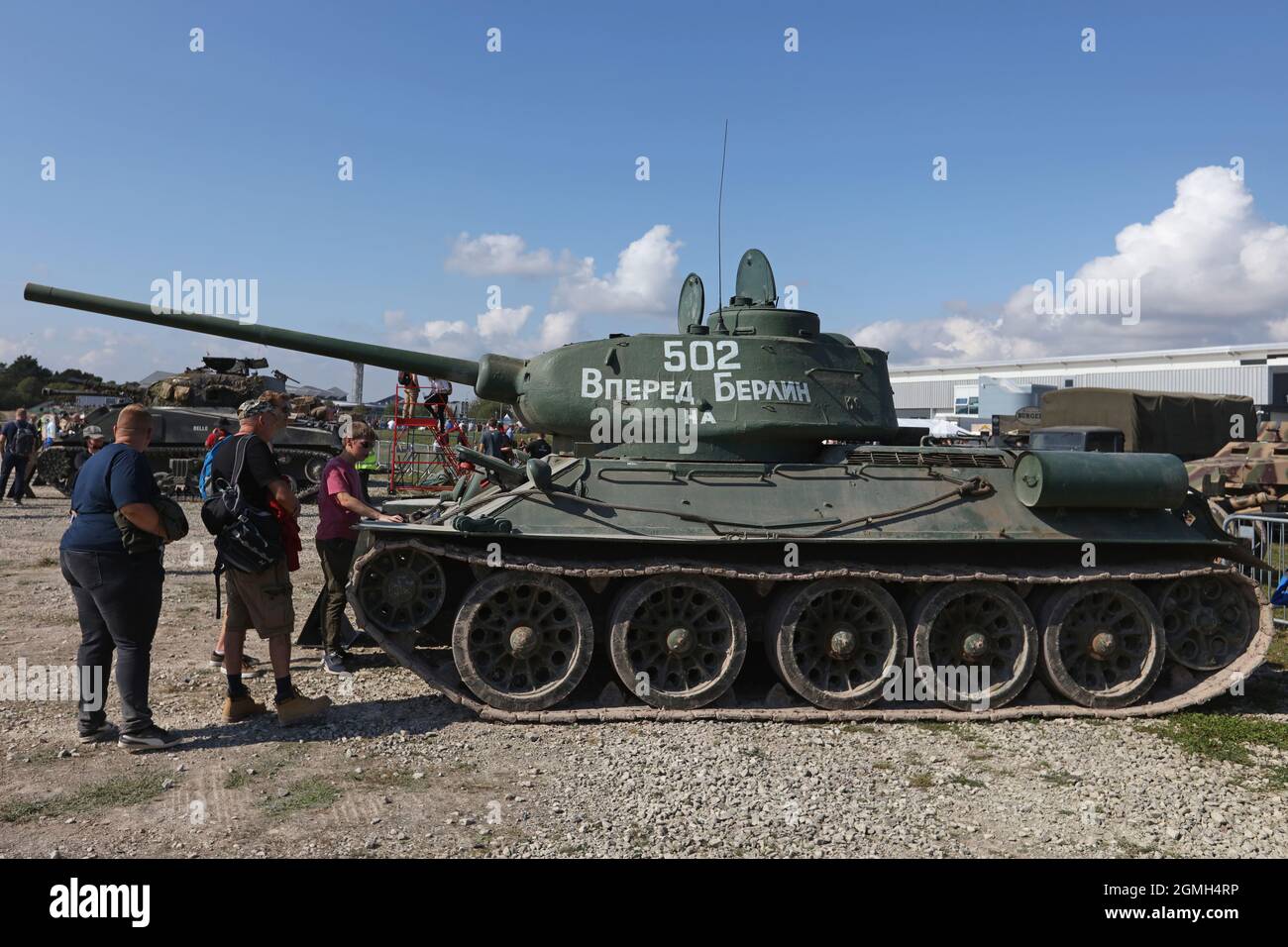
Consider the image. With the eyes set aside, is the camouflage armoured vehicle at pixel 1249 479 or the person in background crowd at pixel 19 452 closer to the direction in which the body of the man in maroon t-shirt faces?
the camouflage armoured vehicle

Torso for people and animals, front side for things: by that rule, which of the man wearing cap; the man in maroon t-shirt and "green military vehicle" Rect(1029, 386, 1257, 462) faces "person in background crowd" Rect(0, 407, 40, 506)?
the green military vehicle

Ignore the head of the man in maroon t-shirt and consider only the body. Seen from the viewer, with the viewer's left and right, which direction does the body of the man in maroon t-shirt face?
facing to the right of the viewer

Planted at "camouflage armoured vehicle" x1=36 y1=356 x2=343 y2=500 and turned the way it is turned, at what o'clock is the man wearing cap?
The man wearing cap is roughly at 9 o'clock from the camouflage armoured vehicle.

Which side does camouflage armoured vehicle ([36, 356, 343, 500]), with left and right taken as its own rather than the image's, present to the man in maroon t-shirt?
left

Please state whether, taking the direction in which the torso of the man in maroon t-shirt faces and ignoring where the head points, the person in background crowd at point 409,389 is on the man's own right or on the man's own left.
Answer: on the man's own left

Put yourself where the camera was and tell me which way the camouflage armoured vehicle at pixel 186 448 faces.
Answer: facing to the left of the viewer

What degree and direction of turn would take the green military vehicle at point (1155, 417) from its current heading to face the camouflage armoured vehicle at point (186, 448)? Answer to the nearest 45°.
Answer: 0° — it already faces it

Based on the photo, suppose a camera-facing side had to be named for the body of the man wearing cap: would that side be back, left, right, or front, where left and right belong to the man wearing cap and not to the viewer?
right

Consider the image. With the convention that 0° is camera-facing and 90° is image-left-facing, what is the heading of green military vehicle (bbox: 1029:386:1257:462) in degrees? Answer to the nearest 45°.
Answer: approximately 45°

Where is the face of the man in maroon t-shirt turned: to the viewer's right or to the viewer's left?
to the viewer's right

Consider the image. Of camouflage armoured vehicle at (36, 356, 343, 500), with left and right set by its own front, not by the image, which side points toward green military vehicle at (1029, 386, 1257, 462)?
back

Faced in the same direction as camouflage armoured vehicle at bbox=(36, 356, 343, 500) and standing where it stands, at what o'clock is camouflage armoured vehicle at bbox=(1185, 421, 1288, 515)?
camouflage armoured vehicle at bbox=(1185, 421, 1288, 515) is roughly at 7 o'clock from camouflage armoured vehicle at bbox=(36, 356, 343, 500).

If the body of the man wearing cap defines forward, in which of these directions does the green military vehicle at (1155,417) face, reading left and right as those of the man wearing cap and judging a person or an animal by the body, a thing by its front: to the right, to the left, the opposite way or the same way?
the opposite way

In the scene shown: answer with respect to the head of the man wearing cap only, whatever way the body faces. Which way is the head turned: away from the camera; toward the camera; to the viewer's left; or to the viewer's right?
to the viewer's right
